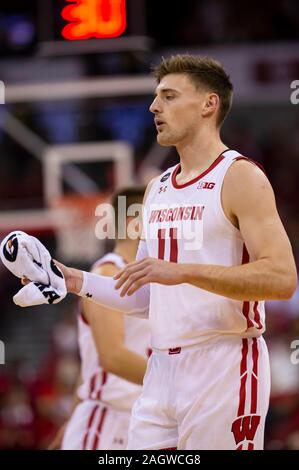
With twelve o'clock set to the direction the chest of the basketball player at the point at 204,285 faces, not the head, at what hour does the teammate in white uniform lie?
The teammate in white uniform is roughly at 4 o'clock from the basketball player.

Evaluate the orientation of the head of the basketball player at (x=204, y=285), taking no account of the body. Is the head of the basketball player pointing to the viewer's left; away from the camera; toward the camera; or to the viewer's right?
to the viewer's left

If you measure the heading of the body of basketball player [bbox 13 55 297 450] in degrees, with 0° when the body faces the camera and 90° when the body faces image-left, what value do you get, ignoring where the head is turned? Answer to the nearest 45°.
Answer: approximately 45°
